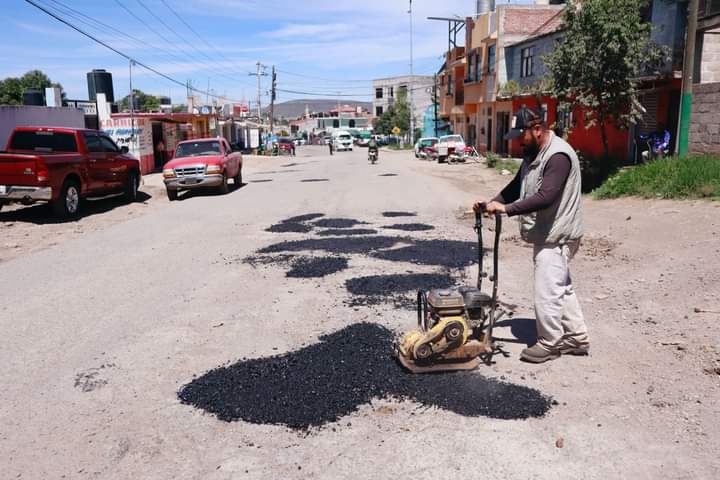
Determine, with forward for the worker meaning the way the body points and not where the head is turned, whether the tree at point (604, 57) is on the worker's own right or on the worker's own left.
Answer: on the worker's own right

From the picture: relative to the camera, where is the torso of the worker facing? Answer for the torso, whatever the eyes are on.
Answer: to the viewer's left

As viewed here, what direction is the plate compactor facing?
to the viewer's left

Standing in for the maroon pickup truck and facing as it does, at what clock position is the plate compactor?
The plate compactor is roughly at 4 o'clock from the maroon pickup truck.

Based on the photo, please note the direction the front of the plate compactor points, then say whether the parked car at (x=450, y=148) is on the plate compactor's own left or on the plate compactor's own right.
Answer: on the plate compactor's own right

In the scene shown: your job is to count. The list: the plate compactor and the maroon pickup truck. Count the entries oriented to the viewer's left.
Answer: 1

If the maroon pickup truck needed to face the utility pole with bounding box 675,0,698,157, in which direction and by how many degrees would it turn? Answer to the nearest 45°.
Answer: approximately 45° to its right

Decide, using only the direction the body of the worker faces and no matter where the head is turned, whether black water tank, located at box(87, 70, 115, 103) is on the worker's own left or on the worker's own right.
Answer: on the worker's own right

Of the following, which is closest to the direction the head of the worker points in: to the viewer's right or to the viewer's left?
to the viewer's left

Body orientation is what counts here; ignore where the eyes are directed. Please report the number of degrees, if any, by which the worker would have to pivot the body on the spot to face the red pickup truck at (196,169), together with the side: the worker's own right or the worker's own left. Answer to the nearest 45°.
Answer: approximately 45° to the worker's own right

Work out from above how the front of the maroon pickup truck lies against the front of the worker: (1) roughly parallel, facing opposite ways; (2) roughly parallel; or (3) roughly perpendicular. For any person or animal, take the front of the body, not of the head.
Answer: roughly perpendicular

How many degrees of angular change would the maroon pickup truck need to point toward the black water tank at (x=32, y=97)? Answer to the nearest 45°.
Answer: approximately 45° to its left

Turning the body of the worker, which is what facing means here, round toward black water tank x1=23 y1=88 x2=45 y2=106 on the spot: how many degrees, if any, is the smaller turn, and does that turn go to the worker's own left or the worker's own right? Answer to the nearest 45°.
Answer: approximately 45° to the worker's own right

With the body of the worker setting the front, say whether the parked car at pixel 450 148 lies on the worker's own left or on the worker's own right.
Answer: on the worker's own right
